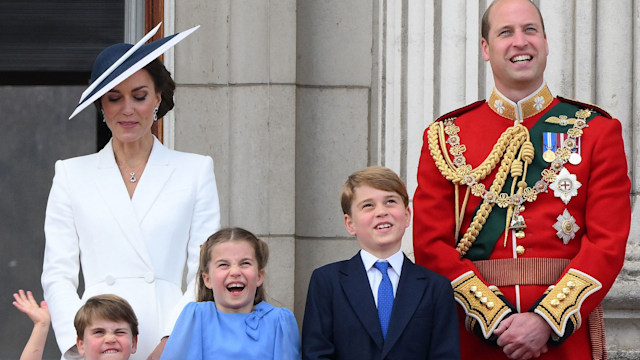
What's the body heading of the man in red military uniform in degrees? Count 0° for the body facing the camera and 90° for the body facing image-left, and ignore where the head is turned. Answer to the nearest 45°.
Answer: approximately 0°

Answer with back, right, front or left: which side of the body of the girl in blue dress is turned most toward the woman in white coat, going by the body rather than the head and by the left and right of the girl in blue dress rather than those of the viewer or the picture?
right

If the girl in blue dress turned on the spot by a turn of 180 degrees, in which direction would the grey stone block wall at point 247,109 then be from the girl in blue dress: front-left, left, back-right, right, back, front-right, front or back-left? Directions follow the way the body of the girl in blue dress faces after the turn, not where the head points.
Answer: front

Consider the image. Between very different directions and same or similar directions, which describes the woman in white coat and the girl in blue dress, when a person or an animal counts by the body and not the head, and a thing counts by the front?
same or similar directions

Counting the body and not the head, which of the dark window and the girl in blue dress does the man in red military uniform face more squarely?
the girl in blue dress

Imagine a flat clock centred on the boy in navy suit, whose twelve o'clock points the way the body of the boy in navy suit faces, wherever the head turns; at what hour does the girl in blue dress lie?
The girl in blue dress is roughly at 3 o'clock from the boy in navy suit.

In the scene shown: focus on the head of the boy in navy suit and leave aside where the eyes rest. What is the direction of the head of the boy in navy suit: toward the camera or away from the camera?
toward the camera

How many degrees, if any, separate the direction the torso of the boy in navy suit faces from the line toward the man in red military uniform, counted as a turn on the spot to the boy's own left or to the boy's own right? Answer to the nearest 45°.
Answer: approximately 90° to the boy's own left

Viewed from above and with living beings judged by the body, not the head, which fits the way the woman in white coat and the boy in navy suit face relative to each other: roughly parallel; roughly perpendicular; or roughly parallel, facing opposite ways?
roughly parallel

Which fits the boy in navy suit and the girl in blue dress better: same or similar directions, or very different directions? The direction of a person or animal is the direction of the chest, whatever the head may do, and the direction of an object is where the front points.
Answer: same or similar directions

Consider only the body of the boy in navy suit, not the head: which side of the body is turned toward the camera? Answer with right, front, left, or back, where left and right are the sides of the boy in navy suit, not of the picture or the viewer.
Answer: front

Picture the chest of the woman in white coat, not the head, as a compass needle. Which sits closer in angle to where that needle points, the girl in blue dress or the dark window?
the girl in blue dress

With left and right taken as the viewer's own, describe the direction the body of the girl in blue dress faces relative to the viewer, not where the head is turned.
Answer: facing the viewer

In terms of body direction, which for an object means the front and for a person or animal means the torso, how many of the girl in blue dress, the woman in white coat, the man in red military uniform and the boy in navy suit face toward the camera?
4

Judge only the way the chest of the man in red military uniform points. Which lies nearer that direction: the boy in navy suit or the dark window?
the boy in navy suit

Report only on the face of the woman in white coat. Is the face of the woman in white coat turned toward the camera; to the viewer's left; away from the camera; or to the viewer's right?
toward the camera

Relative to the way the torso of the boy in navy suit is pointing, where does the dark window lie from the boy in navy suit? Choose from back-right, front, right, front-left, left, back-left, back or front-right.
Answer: back-right
